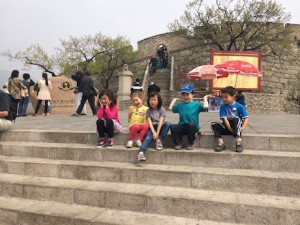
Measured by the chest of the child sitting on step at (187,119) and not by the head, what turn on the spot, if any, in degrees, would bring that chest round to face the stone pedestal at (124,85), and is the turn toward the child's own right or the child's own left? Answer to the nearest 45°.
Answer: approximately 180°

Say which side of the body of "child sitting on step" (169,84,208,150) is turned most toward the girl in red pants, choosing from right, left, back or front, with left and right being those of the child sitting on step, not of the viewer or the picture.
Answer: right

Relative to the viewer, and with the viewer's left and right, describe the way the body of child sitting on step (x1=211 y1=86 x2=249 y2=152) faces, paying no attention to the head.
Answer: facing the viewer and to the left of the viewer

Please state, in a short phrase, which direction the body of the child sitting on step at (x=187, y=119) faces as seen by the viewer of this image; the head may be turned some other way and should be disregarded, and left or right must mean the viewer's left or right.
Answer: facing the viewer

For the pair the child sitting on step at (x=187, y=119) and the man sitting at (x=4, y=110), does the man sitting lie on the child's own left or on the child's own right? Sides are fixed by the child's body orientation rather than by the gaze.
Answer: on the child's own right

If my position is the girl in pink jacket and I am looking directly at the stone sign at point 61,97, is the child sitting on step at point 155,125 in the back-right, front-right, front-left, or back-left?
back-right

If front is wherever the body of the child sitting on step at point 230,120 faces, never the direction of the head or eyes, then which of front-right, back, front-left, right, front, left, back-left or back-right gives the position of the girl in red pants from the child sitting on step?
front-right

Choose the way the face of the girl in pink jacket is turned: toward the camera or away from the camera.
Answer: toward the camera
